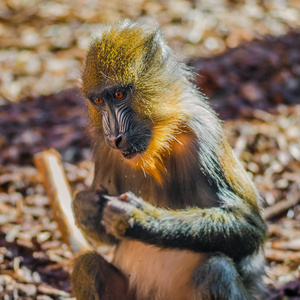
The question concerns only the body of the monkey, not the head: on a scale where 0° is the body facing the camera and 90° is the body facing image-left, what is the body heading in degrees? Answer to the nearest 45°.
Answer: approximately 45°
